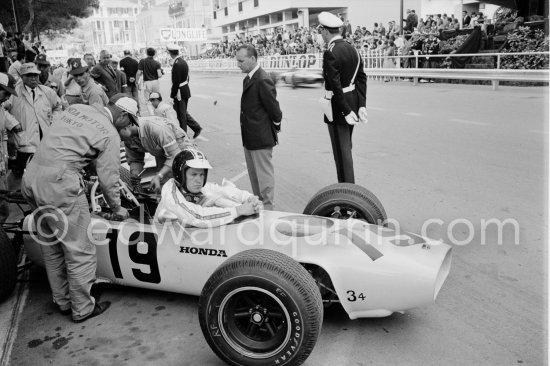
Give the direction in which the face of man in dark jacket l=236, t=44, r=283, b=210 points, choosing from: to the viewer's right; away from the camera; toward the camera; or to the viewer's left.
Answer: to the viewer's left

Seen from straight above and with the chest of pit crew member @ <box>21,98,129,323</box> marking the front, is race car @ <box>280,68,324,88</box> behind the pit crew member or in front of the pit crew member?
in front

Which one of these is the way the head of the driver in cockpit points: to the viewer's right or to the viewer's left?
to the viewer's right

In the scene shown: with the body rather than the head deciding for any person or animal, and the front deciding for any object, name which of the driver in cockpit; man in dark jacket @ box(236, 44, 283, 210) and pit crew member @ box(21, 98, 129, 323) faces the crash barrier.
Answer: the pit crew member

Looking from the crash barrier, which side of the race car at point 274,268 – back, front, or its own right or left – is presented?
left

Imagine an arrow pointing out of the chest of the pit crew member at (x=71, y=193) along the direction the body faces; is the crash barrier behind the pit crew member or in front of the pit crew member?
in front

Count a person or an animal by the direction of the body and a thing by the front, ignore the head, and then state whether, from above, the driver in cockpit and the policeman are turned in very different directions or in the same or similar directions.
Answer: very different directions
